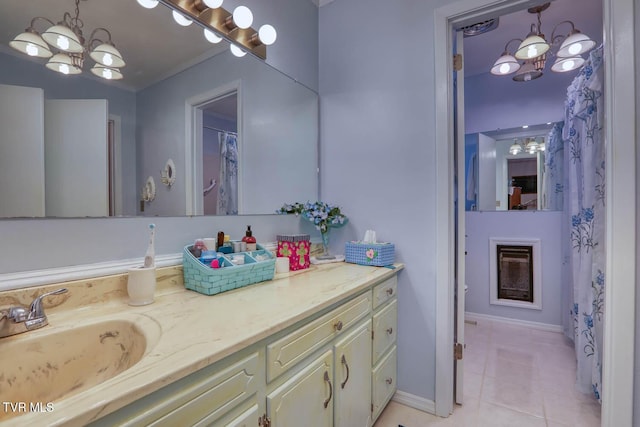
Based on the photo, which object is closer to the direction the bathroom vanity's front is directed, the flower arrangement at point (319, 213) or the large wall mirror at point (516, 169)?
the large wall mirror

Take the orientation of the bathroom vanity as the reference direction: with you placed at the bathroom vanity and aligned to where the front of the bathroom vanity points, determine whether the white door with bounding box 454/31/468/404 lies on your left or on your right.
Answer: on your left

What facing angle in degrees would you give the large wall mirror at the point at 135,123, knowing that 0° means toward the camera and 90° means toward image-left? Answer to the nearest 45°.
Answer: approximately 315°

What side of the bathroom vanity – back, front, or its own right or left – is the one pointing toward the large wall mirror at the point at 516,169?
left

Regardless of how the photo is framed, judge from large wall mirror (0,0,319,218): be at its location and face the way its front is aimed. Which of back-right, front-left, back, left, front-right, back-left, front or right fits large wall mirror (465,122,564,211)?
front-left

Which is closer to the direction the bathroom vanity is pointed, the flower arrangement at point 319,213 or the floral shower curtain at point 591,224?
the floral shower curtain

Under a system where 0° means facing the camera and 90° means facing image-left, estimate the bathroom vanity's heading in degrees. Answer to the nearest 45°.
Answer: approximately 315°

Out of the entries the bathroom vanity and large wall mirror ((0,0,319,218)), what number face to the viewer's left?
0
